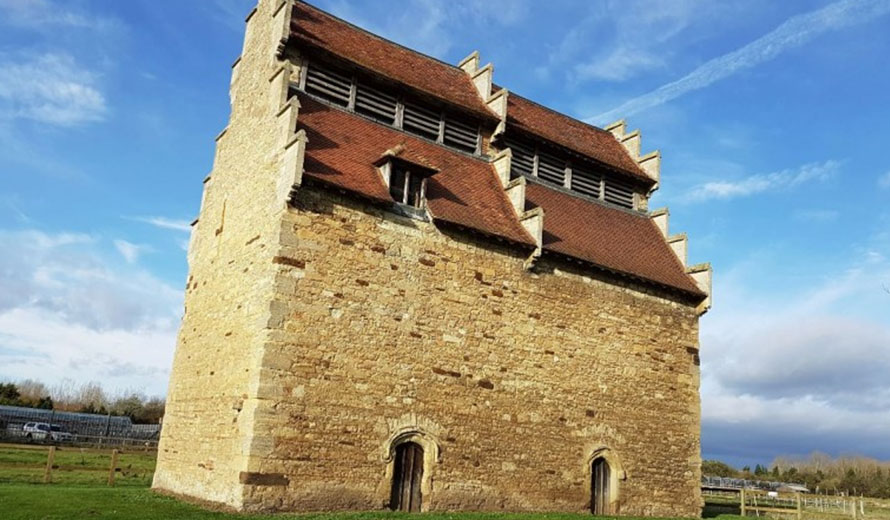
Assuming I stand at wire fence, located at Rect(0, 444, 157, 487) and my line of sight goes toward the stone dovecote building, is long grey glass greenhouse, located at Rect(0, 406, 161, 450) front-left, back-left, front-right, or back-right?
back-left

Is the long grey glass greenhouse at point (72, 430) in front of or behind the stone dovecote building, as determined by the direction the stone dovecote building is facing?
behind

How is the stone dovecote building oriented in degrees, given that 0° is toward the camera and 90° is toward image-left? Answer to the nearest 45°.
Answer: approximately 315°

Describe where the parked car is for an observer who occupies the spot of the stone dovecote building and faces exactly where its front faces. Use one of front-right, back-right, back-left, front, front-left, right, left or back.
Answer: back

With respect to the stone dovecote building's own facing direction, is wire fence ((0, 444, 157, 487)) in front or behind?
behind
